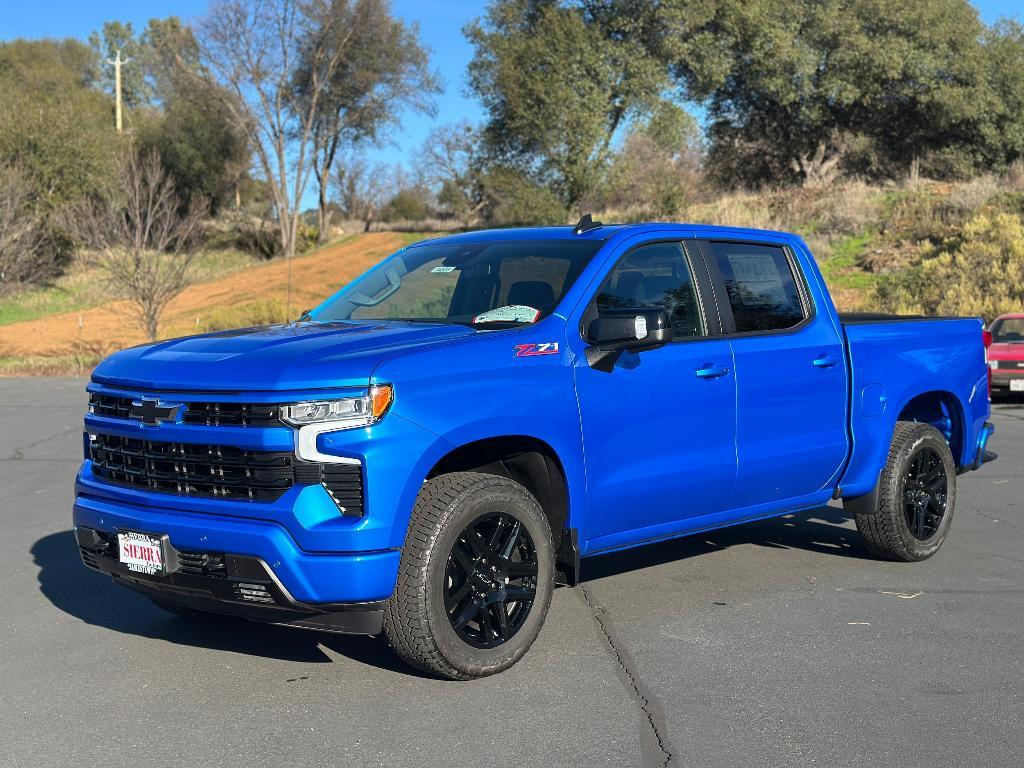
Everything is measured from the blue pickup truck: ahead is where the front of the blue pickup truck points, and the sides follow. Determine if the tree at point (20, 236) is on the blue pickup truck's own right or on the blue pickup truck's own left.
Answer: on the blue pickup truck's own right

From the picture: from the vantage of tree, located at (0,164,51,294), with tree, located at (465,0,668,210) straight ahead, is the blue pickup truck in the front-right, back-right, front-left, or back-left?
front-right

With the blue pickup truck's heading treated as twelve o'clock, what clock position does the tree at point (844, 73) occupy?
The tree is roughly at 5 o'clock from the blue pickup truck.

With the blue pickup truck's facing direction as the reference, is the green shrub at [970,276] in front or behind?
behind

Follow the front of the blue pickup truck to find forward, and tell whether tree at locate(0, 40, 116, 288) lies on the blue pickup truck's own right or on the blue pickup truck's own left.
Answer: on the blue pickup truck's own right

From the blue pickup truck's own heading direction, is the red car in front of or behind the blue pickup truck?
behind

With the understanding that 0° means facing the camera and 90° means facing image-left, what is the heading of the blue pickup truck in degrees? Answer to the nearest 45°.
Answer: approximately 45°

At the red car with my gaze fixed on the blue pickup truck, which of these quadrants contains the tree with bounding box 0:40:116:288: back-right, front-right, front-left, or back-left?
back-right
